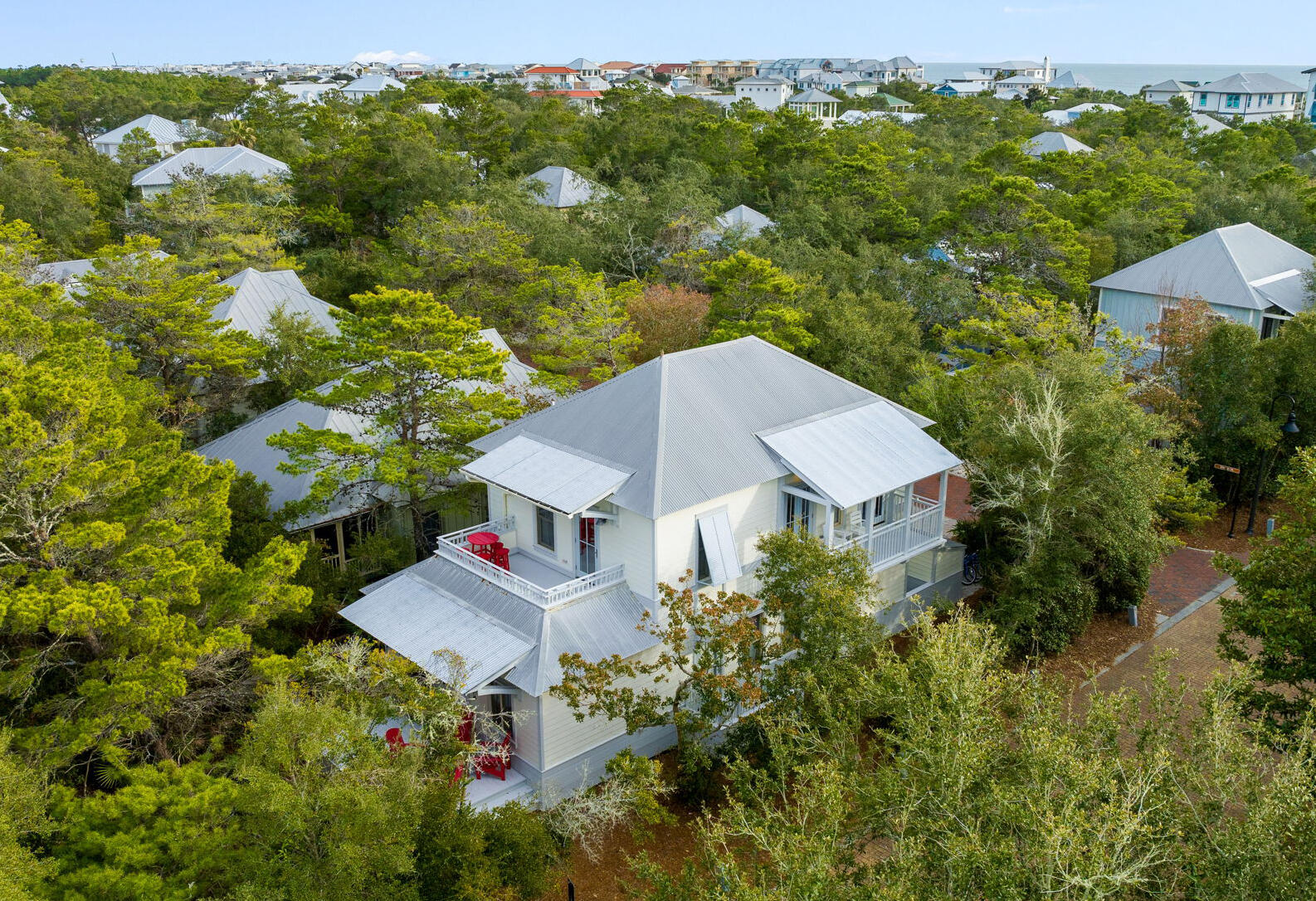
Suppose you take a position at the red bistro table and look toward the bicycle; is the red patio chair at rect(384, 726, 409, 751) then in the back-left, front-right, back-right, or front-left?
back-right

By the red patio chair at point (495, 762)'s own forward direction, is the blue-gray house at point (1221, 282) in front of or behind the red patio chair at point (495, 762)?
behind

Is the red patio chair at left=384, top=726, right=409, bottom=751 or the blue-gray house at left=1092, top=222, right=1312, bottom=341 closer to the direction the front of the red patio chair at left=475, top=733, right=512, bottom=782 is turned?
the red patio chair
